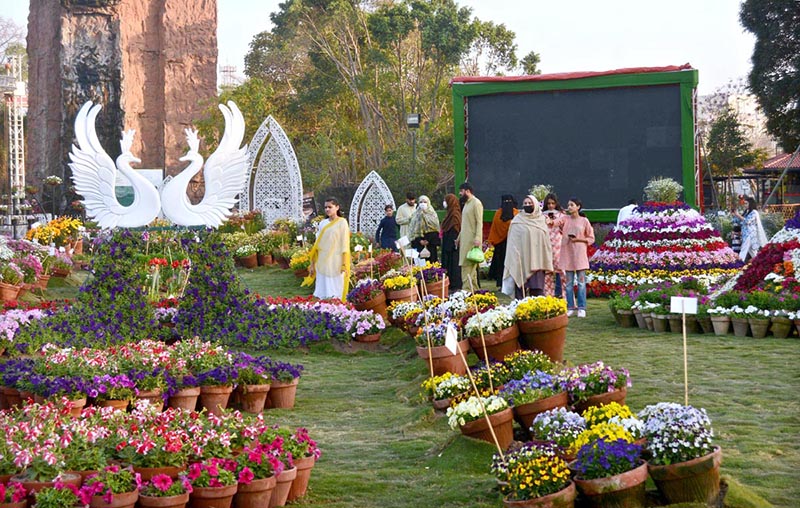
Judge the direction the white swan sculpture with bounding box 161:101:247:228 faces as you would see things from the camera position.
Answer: facing to the left of the viewer

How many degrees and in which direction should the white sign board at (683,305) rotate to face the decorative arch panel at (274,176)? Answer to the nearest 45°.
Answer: approximately 135° to its right

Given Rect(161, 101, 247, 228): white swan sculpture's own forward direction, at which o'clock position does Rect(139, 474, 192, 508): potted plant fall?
The potted plant is roughly at 9 o'clock from the white swan sculpture.

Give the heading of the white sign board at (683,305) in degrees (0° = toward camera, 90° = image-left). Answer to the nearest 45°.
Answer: approximately 0°

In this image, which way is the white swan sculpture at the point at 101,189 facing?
to the viewer's right

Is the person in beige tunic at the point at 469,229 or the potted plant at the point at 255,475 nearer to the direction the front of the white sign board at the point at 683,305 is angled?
the potted plant

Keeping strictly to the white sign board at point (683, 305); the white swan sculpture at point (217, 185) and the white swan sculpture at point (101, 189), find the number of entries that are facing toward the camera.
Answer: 1

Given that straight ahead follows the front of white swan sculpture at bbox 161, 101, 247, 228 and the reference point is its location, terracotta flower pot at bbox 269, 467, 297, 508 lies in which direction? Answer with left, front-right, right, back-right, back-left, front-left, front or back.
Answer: left

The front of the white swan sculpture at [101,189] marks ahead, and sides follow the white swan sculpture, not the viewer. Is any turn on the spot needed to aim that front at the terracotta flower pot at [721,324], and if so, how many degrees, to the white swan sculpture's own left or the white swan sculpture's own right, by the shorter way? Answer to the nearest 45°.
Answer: approximately 45° to the white swan sculpture's own right

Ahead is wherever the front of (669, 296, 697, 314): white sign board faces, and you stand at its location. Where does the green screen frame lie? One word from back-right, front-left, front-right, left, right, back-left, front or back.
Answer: back

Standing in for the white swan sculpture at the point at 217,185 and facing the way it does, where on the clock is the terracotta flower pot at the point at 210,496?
The terracotta flower pot is roughly at 9 o'clock from the white swan sculpture.
